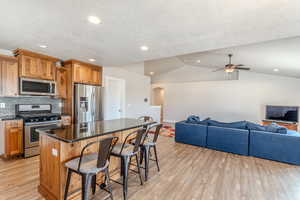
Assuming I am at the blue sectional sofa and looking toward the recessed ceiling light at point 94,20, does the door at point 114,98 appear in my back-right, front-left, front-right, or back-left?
front-right

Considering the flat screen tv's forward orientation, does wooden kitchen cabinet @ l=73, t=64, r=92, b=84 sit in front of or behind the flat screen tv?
in front

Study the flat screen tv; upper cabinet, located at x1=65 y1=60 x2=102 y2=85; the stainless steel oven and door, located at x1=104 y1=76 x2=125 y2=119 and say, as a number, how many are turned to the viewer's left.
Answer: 0

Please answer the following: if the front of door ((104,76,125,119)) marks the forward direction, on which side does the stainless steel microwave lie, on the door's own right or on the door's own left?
on the door's own right

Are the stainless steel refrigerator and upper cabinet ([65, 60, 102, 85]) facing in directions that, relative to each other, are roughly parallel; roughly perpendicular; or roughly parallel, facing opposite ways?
roughly parallel

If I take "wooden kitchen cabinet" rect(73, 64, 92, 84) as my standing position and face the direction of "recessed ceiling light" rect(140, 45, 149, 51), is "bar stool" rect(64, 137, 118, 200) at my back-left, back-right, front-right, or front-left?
front-right

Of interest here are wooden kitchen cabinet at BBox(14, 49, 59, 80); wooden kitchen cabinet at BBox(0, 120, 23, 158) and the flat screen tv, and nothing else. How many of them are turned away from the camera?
0

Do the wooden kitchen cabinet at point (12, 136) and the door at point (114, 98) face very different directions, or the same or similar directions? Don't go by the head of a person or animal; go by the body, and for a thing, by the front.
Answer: same or similar directions

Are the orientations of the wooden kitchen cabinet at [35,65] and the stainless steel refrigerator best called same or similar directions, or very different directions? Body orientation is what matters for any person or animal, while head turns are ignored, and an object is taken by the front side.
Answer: same or similar directions

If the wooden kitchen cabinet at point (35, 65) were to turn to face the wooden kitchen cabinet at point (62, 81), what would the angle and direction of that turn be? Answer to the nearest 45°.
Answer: approximately 90° to its left

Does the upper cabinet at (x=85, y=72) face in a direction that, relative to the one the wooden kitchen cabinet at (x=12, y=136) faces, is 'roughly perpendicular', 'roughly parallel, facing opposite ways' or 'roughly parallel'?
roughly parallel

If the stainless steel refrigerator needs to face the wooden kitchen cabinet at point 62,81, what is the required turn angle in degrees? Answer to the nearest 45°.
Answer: approximately 135° to its right

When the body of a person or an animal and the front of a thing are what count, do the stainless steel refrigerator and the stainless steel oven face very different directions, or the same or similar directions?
same or similar directions

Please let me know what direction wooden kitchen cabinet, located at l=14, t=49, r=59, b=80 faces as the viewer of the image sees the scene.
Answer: facing the viewer and to the right of the viewer

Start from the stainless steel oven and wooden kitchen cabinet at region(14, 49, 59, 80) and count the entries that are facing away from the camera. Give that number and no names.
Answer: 0

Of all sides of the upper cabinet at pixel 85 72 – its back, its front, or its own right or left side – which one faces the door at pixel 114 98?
left
